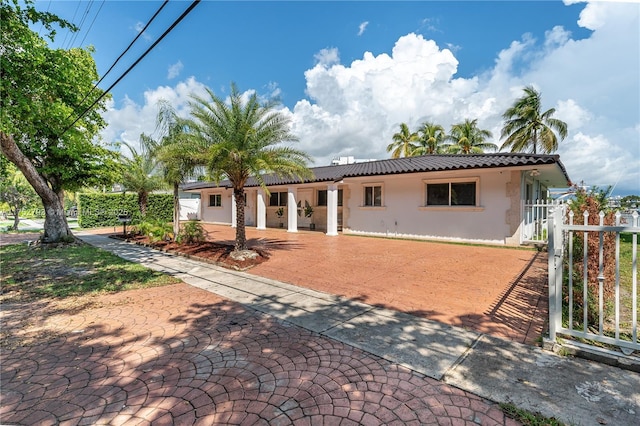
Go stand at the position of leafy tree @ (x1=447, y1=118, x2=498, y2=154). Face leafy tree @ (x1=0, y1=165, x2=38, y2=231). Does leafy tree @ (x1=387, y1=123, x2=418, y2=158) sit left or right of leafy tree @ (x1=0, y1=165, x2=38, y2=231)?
right

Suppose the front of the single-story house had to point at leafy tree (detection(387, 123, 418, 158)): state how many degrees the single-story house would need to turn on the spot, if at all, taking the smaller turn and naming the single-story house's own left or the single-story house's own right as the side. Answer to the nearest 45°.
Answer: approximately 135° to the single-story house's own right

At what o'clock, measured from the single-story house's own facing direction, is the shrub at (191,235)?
The shrub is roughly at 1 o'clock from the single-story house.

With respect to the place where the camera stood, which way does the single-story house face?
facing the viewer and to the left of the viewer

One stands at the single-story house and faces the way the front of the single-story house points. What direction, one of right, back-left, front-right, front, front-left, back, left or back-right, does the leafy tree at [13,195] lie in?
front-right

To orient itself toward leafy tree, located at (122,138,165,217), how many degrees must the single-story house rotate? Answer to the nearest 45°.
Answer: approximately 45° to its right

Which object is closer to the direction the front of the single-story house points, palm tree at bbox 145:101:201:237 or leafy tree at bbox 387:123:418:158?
the palm tree

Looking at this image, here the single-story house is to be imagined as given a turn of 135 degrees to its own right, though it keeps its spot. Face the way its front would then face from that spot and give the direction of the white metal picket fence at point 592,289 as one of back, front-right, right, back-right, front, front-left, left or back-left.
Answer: back

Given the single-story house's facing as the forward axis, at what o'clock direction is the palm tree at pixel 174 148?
The palm tree is roughly at 1 o'clock from the single-story house.

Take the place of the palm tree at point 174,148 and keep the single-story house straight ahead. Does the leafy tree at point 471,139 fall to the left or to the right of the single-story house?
left

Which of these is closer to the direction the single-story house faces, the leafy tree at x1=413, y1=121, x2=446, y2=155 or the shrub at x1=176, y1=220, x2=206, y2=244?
the shrub

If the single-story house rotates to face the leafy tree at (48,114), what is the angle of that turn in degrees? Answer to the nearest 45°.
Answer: approximately 45° to its right

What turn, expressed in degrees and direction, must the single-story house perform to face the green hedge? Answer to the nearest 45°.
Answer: approximately 45° to its right

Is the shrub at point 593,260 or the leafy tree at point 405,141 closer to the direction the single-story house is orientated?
the shrub

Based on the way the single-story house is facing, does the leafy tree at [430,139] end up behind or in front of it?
behind

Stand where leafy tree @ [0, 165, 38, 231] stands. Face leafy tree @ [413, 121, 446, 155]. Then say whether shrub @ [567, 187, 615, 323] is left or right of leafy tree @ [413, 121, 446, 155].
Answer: right

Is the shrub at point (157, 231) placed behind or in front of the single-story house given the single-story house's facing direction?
in front
